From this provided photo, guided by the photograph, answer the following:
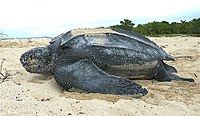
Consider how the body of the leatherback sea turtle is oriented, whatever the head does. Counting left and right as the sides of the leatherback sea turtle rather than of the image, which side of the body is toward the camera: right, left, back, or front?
left
